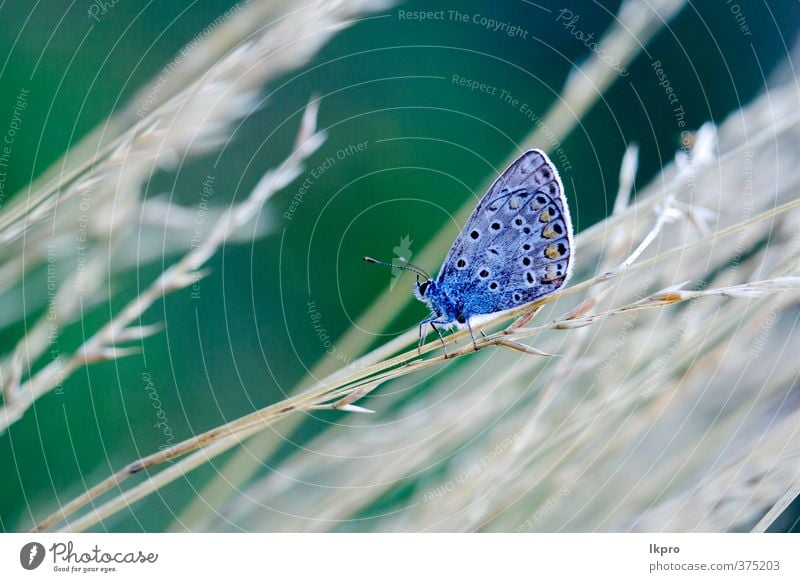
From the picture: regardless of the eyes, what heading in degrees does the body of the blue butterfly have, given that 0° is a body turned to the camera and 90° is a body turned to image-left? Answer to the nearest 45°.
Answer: approximately 90°
